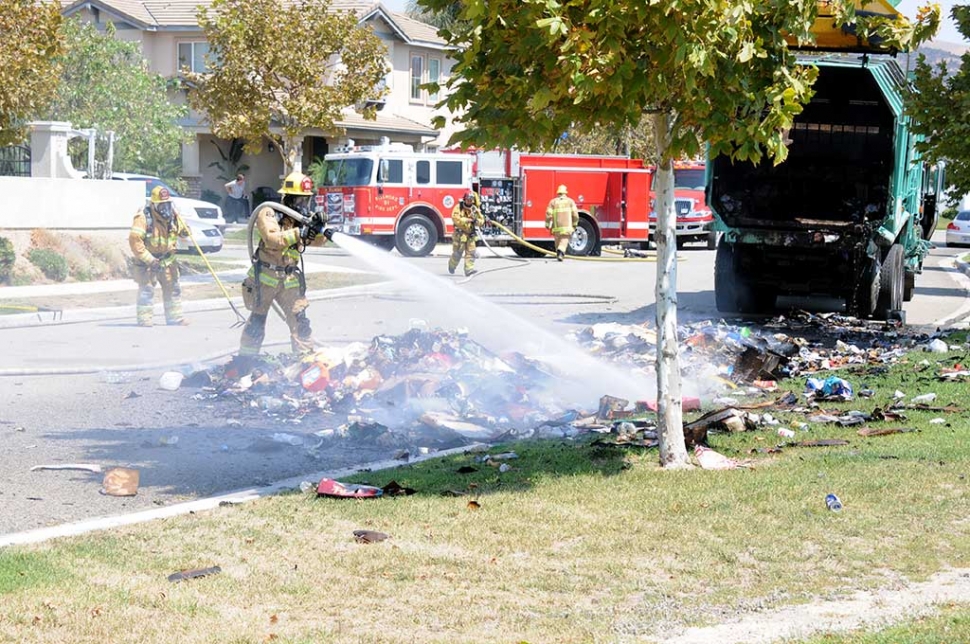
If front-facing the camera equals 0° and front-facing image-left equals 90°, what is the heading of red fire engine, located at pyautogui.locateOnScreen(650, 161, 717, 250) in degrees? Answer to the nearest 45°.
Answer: approximately 0°

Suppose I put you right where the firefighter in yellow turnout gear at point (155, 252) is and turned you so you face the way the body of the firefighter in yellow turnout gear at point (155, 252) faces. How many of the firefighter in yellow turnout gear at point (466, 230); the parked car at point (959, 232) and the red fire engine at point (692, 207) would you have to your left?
3
